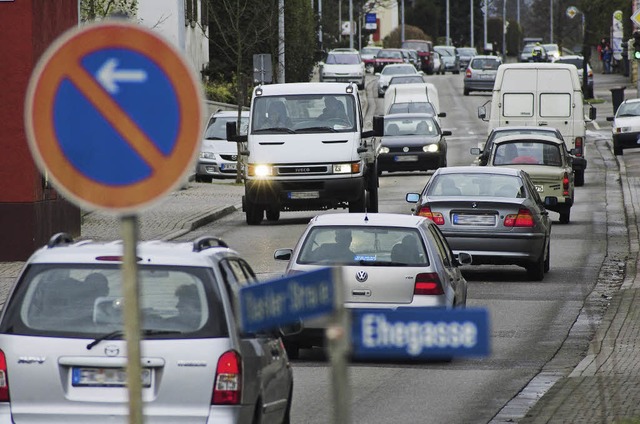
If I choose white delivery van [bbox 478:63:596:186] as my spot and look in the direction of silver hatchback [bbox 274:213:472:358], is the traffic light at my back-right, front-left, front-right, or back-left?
back-left

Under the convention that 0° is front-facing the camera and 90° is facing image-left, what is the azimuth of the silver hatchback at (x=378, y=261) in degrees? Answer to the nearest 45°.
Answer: approximately 180°

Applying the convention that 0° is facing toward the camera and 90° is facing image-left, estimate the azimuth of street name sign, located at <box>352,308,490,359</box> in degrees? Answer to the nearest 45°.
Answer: approximately 0°

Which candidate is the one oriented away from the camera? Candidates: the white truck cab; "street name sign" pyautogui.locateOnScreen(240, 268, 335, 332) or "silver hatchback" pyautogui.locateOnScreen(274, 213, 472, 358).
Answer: the silver hatchback

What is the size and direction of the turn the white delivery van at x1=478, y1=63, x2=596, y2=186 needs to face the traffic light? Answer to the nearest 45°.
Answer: approximately 45° to its right

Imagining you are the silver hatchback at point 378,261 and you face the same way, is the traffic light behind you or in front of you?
in front

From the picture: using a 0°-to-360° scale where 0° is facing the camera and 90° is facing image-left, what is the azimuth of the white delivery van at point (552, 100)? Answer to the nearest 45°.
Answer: approximately 180°

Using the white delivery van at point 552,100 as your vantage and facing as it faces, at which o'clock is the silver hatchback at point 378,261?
The silver hatchback is roughly at 6 o'clock from the white delivery van.

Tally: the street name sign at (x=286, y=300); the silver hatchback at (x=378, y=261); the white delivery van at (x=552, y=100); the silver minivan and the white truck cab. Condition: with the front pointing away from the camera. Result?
3

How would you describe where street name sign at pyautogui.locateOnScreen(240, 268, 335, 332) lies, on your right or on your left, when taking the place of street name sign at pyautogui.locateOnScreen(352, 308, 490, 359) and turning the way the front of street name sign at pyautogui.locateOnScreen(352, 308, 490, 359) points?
on your right

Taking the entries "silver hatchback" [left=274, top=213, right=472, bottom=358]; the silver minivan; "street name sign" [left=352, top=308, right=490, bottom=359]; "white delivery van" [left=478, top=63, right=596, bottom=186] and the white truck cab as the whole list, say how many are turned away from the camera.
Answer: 3

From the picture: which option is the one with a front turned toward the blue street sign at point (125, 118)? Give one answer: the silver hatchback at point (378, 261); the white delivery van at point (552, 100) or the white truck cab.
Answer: the white truck cab

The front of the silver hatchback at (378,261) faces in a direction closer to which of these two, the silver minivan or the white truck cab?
the white truck cab

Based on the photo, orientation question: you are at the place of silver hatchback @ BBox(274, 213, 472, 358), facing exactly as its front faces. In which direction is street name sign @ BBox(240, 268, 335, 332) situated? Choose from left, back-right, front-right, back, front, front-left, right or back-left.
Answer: back

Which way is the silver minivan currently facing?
away from the camera
